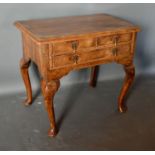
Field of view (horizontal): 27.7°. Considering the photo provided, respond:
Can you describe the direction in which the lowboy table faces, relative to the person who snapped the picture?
facing the viewer and to the right of the viewer
